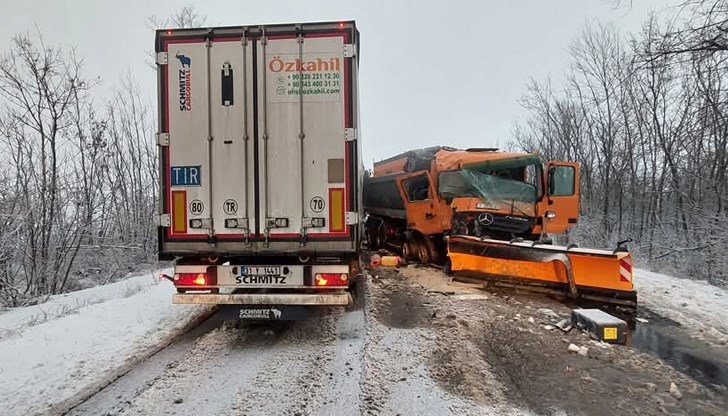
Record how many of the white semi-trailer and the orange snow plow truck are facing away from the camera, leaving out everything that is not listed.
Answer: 1

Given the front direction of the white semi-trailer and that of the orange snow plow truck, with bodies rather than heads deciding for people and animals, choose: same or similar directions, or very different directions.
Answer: very different directions

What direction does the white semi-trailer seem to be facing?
away from the camera

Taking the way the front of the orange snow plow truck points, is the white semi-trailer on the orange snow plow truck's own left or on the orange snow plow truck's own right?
on the orange snow plow truck's own right

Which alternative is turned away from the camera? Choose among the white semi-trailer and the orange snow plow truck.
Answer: the white semi-trailer

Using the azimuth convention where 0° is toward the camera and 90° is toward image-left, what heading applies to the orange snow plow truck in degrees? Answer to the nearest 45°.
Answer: approximately 315°
